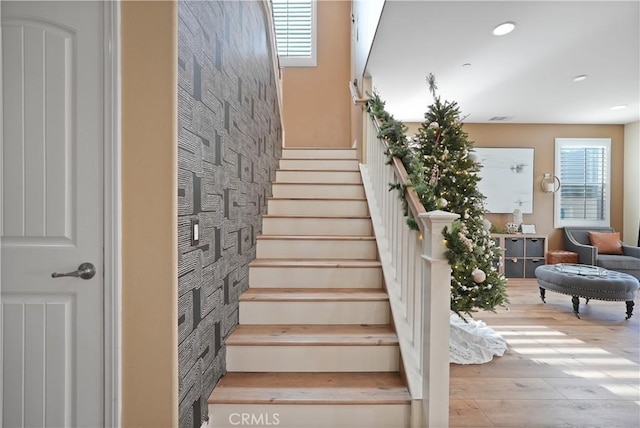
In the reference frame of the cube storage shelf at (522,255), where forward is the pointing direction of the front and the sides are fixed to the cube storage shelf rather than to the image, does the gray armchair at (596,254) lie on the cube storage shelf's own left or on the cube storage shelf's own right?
on the cube storage shelf's own left

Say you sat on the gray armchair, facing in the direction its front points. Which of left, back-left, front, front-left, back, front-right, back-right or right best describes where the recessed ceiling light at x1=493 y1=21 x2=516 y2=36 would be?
front-right

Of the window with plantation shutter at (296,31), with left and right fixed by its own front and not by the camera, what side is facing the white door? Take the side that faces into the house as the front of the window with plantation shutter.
front

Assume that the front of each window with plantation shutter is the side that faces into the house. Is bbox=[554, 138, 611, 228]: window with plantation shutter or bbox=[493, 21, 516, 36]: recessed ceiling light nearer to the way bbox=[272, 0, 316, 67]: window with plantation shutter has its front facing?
the recessed ceiling light

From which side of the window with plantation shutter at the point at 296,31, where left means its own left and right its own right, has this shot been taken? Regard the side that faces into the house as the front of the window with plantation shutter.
front

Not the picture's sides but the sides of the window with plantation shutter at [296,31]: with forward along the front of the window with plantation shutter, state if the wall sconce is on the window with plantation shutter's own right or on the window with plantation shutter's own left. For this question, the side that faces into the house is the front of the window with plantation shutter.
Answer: on the window with plantation shutter's own left

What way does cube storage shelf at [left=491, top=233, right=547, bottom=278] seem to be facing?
toward the camera

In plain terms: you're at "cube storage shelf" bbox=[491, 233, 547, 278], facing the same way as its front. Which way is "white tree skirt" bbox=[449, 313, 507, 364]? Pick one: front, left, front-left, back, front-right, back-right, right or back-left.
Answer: front

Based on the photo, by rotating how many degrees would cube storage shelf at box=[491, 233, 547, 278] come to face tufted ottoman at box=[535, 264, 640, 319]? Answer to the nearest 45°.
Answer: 0° — it already faces it

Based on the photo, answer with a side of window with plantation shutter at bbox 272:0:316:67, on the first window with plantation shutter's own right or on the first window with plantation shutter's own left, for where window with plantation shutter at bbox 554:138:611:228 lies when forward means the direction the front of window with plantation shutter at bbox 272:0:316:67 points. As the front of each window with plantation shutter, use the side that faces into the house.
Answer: on the first window with plantation shutter's own left

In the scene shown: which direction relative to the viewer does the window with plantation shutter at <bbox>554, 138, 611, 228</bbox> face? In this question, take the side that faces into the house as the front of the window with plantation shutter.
toward the camera

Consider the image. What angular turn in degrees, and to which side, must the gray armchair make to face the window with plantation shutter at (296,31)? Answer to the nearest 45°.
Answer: approximately 90° to its right
